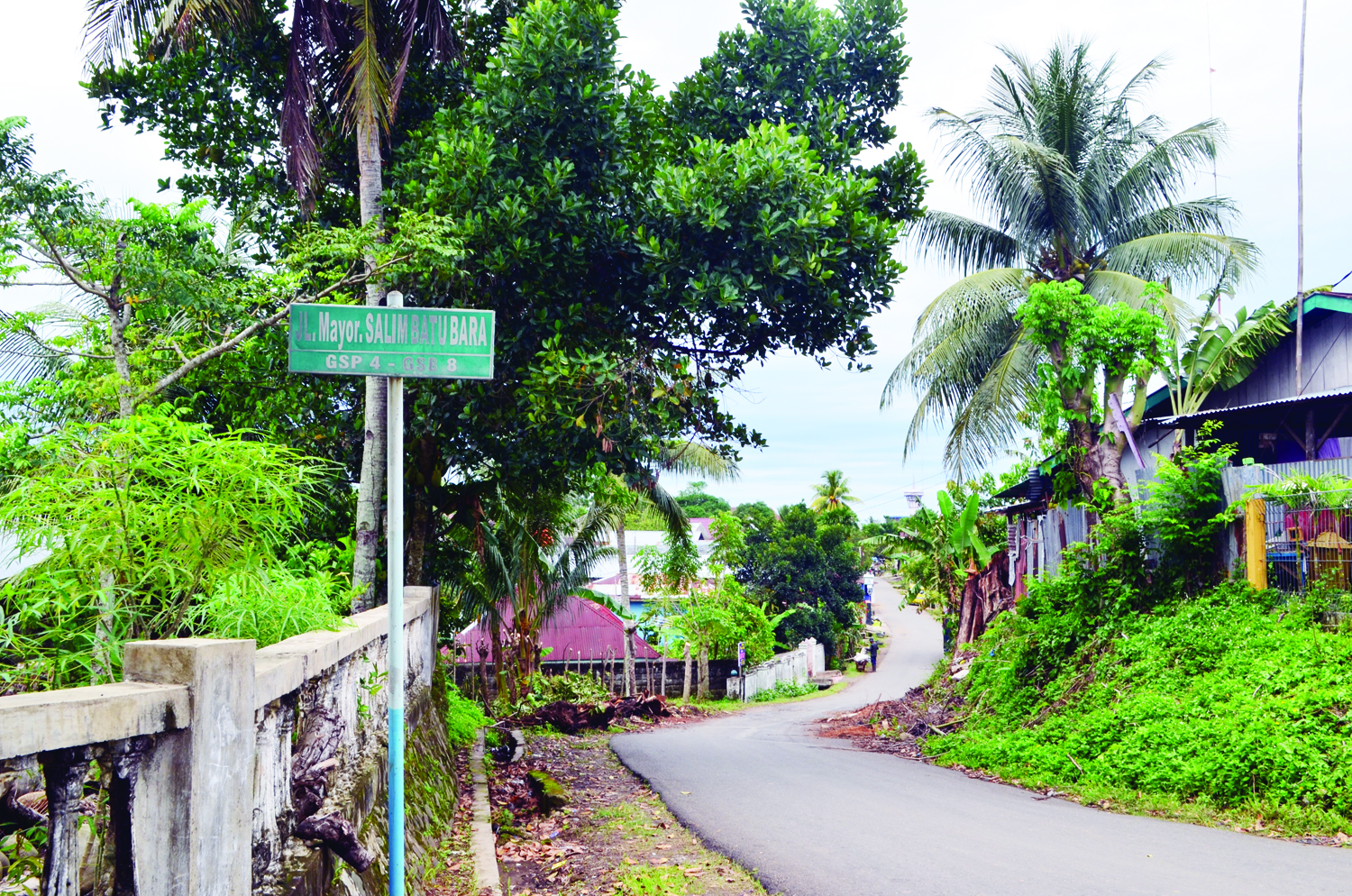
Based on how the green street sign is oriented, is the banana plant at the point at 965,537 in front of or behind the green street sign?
behind

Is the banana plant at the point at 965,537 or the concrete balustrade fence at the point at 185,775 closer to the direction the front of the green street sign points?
the concrete balustrade fence

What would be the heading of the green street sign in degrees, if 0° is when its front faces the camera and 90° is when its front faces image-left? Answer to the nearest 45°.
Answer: approximately 0°

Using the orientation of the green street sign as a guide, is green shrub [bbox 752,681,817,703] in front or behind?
behind

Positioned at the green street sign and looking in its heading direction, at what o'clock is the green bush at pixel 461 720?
The green bush is roughly at 6 o'clock from the green street sign.

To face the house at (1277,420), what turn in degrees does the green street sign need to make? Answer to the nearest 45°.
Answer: approximately 135° to its left

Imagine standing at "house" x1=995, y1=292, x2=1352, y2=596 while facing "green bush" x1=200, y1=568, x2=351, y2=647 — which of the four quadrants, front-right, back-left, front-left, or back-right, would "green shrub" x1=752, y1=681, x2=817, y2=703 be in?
back-right

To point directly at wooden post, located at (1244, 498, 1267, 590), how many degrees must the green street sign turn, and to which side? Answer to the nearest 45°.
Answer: approximately 135° to its left

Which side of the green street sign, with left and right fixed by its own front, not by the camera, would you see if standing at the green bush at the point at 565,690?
back

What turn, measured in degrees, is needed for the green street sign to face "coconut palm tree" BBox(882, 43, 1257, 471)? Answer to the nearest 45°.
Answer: approximately 135° to its left
